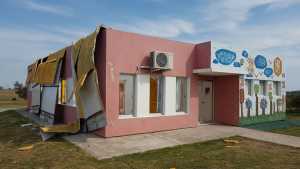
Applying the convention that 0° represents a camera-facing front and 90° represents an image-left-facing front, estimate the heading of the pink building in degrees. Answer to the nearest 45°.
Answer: approximately 315°
